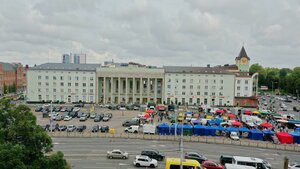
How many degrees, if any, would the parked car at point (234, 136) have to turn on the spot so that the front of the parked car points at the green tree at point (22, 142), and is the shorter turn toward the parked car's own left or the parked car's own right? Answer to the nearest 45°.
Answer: approximately 45° to the parked car's own right

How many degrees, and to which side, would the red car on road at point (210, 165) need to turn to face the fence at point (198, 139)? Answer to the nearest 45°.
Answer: approximately 90° to its left

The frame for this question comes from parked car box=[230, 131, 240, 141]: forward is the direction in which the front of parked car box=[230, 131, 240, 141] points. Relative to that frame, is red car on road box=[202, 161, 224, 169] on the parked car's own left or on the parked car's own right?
on the parked car's own right

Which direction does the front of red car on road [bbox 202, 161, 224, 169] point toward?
to the viewer's right

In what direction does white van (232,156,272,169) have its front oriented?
to the viewer's right

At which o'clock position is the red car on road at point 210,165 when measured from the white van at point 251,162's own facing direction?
The red car on road is roughly at 5 o'clock from the white van.

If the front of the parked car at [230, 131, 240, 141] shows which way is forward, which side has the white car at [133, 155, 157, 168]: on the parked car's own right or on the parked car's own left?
on the parked car's own right
